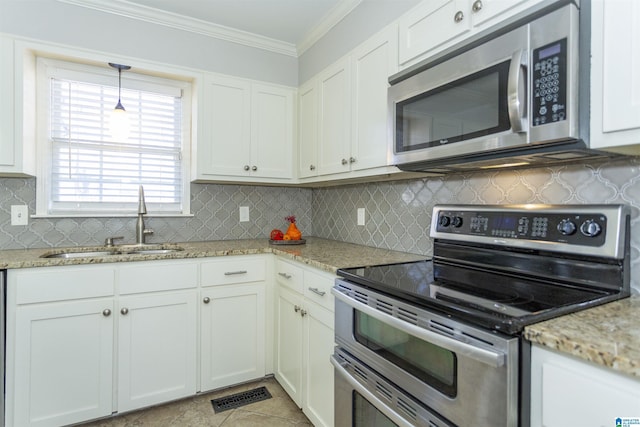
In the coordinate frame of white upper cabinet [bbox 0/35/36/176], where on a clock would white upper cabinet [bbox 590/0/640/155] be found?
white upper cabinet [bbox 590/0/640/155] is roughly at 11 o'clock from white upper cabinet [bbox 0/35/36/176].

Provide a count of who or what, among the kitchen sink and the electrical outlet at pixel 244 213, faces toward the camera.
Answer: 2

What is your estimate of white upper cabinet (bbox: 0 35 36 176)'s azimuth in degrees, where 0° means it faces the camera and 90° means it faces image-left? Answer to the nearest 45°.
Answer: approximately 0°

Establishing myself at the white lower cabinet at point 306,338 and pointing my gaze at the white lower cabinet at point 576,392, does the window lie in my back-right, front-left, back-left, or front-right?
back-right

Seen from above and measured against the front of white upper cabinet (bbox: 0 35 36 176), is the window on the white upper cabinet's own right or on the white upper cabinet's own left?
on the white upper cabinet's own left

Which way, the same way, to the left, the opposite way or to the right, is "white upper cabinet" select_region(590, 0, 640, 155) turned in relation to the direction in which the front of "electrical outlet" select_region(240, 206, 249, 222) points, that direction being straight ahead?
to the right

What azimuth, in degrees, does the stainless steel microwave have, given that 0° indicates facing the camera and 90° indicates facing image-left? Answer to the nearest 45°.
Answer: approximately 45°

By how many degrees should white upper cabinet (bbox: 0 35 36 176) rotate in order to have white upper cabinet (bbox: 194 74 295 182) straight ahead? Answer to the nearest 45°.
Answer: approximately 90° to its left
